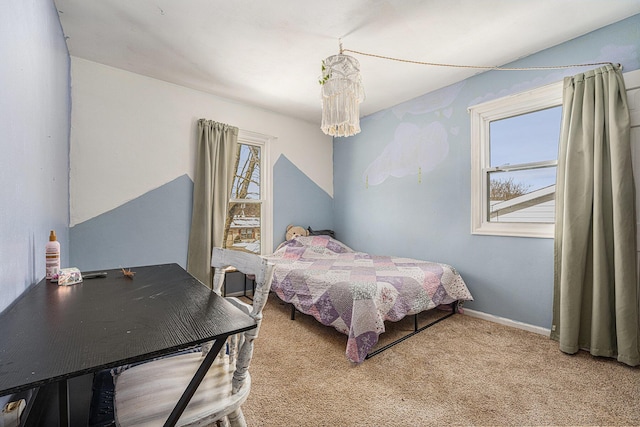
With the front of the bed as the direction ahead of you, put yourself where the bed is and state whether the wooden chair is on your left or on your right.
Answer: on your right

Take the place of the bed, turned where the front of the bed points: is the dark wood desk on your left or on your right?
on your right

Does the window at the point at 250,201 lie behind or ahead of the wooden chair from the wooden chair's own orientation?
behind

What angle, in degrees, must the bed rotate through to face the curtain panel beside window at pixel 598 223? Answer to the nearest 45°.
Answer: approximately 45° to its left

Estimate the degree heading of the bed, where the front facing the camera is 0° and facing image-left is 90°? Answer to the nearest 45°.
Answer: approximately 315°

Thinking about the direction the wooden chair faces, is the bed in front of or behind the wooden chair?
behind

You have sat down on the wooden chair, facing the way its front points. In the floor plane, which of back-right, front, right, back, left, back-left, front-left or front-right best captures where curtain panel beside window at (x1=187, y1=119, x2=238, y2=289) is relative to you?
back-right
